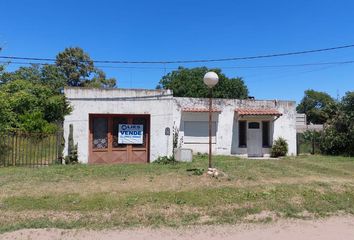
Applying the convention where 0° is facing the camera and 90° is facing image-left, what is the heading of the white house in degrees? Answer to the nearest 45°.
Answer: approximately 0°

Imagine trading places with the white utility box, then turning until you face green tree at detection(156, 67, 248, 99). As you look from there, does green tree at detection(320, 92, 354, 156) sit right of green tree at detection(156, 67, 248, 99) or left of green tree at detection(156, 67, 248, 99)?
right

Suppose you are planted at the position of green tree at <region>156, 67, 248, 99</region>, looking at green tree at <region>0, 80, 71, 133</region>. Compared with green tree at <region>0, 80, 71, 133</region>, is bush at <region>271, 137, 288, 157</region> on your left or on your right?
left

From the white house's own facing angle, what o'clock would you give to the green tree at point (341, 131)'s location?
The green tree is roughly at 8 o'clock from the white house.

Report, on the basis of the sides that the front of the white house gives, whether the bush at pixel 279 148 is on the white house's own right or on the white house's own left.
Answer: on the white house's own left

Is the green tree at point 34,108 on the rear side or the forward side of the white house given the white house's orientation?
on the rear side

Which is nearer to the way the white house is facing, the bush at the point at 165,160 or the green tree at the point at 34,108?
the bush

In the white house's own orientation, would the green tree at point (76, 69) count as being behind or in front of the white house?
behind

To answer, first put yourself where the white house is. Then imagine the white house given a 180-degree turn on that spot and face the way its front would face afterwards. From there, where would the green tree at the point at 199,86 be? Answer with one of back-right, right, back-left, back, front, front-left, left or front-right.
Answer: front
